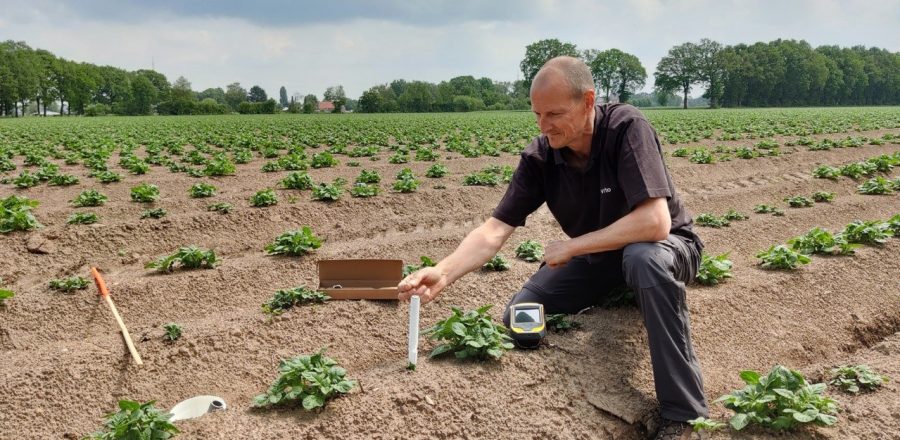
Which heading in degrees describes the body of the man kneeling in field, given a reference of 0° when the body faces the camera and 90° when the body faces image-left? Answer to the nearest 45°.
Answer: approximately 45°

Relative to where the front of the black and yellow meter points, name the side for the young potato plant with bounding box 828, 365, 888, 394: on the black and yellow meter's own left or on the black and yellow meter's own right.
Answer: on the black and yellow meter's own left

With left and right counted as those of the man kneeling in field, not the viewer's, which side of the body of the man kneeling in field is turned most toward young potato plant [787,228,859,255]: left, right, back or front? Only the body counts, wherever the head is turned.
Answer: back

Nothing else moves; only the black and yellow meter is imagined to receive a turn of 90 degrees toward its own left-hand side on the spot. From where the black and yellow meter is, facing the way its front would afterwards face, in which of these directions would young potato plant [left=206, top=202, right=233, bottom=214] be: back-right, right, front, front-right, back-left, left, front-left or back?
back-left

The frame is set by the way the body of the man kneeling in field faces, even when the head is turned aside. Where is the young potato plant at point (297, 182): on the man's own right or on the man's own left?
on the man's own right

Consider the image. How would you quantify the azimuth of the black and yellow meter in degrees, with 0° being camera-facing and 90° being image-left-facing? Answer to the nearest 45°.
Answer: approximately 0°

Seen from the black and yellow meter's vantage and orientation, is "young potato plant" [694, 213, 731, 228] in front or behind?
behind

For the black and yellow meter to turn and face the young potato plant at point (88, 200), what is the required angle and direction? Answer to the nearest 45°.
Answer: approximately 135° to its right

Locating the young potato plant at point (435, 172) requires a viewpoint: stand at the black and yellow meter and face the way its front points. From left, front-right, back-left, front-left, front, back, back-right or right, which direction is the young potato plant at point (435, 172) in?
back

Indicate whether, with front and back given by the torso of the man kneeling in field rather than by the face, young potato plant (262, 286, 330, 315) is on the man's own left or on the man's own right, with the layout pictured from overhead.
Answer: on the man's own right
